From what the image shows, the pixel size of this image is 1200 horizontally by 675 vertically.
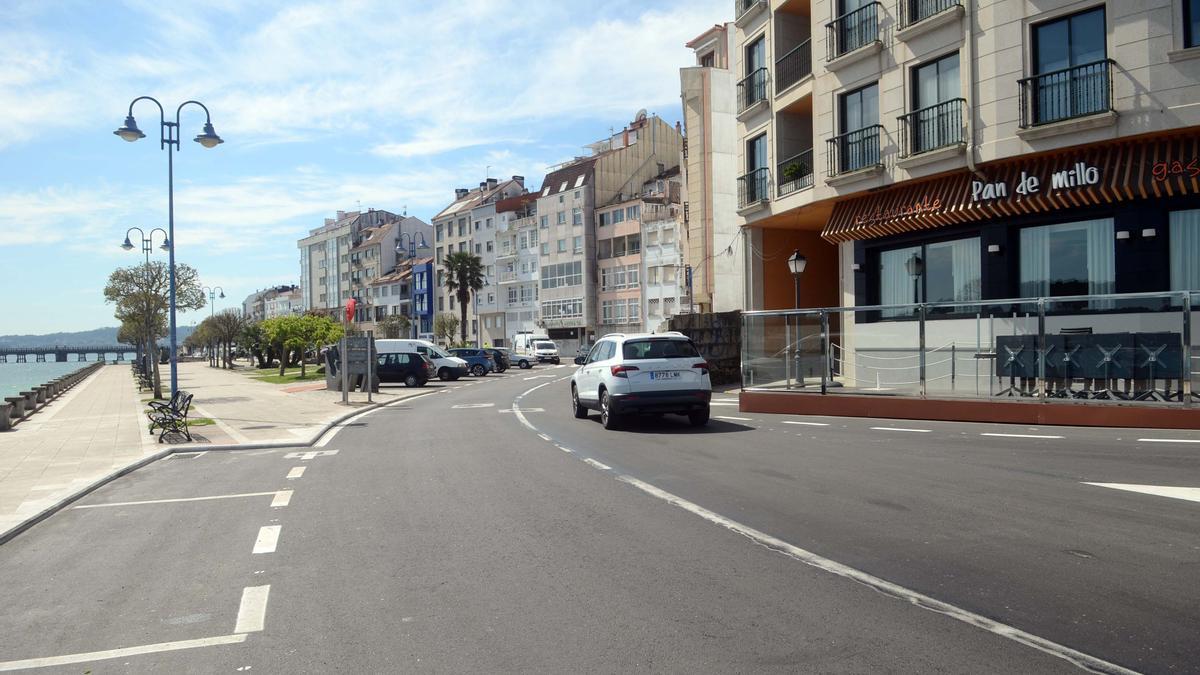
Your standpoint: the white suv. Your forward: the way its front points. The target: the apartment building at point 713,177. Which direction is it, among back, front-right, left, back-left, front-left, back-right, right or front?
front-right

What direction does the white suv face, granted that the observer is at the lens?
facing away from the viewer and to the left of the viewer

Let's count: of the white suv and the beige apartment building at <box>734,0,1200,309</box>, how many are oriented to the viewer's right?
0

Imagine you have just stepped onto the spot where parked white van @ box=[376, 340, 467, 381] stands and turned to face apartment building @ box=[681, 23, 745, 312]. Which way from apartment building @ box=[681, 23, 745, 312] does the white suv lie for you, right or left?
right

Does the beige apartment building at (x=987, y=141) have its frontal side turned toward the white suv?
yes

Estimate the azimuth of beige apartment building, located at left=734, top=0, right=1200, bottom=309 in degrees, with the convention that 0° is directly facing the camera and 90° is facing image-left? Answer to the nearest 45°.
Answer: approximately 45°

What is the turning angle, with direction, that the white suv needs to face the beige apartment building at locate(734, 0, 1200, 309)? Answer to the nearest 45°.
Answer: approximately 90° to its right

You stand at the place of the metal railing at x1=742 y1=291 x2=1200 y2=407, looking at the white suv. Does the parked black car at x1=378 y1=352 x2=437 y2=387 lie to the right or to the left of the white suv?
right

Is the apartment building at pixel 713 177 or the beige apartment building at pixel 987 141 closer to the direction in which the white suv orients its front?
the apartment building

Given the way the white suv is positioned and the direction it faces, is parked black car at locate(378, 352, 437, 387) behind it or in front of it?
in front
